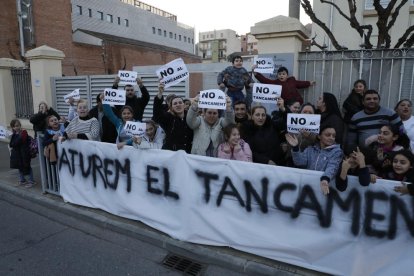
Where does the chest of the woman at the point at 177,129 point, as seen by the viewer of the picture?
toward the camera

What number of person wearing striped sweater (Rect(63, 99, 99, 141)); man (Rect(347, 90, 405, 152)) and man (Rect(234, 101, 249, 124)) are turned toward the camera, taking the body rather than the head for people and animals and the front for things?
3

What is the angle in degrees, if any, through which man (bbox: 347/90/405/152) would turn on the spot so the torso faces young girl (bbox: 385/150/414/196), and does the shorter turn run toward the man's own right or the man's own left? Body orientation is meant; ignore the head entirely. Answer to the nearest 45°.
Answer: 0° — they already face them

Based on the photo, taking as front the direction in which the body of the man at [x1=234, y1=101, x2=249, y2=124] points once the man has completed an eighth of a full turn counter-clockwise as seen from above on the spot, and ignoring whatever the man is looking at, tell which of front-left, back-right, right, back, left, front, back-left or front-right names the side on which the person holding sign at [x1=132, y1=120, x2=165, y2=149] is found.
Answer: back-right

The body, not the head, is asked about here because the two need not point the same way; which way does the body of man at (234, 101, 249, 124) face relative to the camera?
toward the camera

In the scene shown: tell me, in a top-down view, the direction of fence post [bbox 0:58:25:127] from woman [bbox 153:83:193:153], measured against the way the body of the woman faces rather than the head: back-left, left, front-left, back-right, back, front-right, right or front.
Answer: back-right

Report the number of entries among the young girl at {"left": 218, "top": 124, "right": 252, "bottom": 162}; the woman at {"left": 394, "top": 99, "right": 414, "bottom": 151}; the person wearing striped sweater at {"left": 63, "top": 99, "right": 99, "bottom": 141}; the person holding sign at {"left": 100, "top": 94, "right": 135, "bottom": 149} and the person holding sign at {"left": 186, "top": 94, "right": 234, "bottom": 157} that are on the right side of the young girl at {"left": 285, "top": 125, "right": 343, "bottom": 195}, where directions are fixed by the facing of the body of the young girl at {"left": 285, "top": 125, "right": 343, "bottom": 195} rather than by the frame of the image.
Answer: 4

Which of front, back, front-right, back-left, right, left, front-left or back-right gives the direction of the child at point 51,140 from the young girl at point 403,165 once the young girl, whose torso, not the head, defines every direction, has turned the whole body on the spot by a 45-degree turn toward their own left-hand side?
right

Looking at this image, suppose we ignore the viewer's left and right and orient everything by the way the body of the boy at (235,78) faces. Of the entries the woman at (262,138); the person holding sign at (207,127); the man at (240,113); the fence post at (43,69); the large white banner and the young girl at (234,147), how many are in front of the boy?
5

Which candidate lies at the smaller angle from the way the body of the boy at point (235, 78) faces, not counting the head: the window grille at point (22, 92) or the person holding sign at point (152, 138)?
the person holding sign

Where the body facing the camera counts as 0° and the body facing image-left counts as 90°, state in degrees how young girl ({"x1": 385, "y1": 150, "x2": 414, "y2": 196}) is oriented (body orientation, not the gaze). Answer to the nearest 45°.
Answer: approximately 45°

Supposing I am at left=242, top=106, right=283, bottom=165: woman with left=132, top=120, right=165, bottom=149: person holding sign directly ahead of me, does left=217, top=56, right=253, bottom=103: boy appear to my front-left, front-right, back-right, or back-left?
front-right
